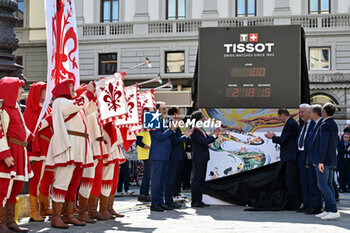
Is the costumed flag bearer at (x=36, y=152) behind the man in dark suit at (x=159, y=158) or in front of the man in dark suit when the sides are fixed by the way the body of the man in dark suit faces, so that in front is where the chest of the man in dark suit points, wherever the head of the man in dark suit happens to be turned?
behind

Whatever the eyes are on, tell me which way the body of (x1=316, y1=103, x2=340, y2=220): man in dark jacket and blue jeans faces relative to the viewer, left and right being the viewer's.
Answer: facing to the left of the viewer

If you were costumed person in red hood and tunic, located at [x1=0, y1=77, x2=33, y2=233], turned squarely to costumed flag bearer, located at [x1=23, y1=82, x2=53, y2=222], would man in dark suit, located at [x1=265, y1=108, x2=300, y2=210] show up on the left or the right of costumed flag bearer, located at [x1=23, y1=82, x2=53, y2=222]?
right

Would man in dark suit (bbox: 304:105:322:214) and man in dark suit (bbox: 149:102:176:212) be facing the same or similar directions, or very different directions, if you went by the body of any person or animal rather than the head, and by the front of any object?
very different directions

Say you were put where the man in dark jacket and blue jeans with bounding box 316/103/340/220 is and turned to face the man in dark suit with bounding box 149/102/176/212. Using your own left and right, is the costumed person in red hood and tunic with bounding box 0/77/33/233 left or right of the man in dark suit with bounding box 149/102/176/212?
left

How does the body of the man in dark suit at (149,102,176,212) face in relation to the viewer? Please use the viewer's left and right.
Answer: facing to the right of the viewer

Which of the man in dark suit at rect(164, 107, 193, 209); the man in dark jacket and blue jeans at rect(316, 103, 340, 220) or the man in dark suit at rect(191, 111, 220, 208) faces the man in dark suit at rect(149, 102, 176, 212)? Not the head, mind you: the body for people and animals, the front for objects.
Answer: the man in dark jacket and blue jeans at rect(316, 103, 340, 220)

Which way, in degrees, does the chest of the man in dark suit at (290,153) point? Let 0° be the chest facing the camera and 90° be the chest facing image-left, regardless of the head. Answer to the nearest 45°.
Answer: approximately 90°
